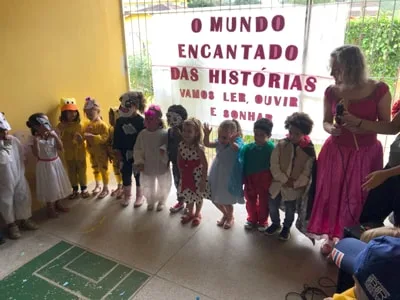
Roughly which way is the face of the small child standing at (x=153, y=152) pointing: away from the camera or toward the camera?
toward the camera

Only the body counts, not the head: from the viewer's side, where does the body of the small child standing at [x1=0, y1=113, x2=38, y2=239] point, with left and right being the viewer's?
facing the viewer and to the right of the viewer

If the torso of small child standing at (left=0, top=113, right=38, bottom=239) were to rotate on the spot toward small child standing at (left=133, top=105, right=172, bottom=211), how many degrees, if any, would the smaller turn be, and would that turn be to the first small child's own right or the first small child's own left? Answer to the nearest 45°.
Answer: approximately 45° to the first small child's own left

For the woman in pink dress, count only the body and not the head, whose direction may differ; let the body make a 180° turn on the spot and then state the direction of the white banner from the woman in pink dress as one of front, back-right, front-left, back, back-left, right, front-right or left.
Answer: left

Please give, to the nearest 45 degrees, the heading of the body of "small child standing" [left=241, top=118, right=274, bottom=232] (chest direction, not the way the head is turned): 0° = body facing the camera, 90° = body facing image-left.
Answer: approximately 0°

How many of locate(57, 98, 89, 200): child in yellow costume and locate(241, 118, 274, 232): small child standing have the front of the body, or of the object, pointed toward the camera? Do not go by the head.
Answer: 2

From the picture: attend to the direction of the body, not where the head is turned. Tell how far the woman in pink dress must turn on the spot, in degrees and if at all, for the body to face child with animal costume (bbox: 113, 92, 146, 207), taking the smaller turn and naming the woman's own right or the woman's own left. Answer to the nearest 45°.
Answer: approximately 45° to the woman's own right

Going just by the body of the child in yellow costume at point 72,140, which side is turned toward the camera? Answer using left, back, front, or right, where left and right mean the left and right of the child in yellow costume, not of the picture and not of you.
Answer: front

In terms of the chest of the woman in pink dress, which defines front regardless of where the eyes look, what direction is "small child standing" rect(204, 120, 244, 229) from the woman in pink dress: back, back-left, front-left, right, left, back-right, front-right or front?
front-right

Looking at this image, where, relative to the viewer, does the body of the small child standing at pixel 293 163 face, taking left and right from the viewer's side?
facing the viewer and to the left of the viewer

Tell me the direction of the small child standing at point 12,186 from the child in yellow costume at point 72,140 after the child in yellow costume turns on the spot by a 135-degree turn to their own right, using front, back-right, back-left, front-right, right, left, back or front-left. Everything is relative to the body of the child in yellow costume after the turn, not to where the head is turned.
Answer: left
